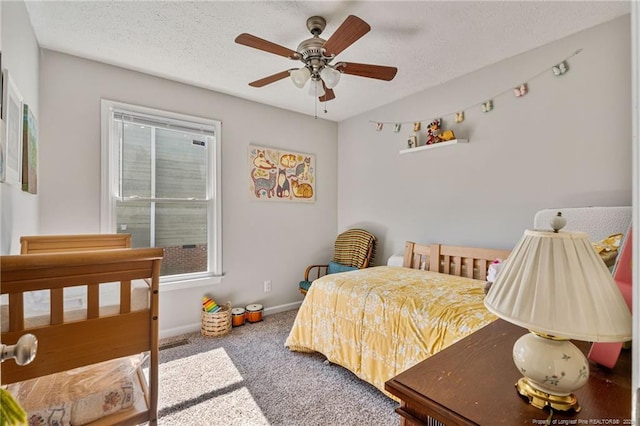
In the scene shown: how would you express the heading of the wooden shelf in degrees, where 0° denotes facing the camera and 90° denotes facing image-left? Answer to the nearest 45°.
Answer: approximately 45°

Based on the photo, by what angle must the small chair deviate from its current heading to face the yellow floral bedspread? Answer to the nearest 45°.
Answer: approximately 45° to its left

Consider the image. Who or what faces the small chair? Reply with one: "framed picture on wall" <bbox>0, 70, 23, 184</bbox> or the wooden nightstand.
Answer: the framed picture on wall

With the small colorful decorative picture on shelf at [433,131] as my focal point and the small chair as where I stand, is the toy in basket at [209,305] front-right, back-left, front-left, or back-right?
back-right

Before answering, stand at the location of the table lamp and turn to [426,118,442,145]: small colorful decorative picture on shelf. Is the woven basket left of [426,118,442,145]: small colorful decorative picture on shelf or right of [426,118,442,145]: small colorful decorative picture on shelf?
left

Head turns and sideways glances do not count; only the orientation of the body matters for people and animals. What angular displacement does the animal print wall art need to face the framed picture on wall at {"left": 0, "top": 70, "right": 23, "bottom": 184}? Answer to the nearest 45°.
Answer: approximately 90° to its right

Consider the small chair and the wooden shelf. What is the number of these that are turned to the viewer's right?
0
